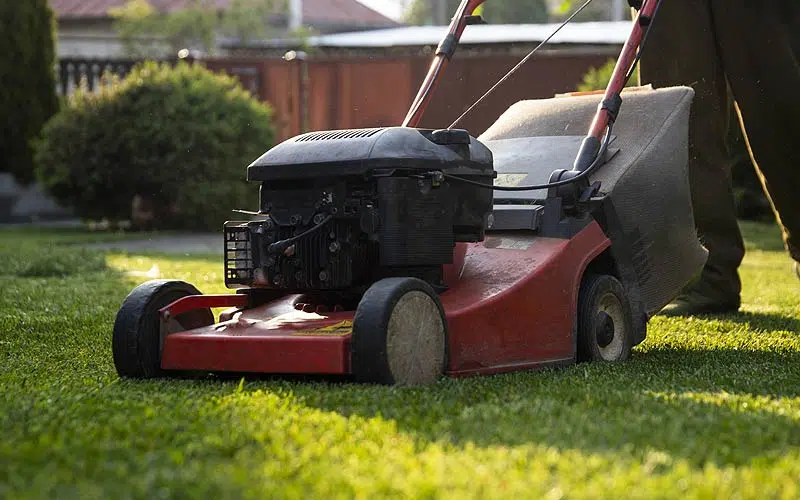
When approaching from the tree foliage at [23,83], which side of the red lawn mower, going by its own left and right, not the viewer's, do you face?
right

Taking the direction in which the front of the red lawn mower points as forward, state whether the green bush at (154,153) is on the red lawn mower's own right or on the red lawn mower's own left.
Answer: on the red lawn mower's own right

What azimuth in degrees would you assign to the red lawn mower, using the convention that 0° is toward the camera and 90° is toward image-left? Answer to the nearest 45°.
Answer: approximately 45°

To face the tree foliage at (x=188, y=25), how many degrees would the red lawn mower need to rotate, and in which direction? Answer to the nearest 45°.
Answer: approximately 135° to its right

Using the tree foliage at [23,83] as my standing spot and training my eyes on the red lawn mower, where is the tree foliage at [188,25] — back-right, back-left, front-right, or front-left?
back-left
